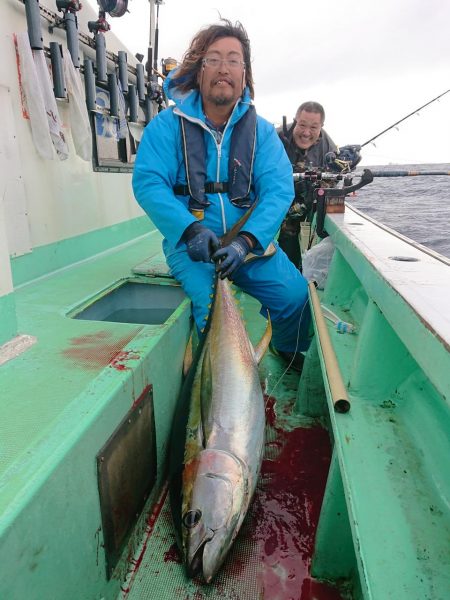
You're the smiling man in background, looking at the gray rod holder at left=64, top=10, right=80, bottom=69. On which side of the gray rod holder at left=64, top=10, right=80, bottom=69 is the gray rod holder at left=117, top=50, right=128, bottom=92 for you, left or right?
right

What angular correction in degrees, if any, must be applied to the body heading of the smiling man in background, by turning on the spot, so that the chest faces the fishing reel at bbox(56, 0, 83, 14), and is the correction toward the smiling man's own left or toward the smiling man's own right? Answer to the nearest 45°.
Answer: approximately 45° to the smiling man's own right

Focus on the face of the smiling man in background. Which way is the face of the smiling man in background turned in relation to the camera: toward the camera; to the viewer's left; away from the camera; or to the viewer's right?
toward the camera

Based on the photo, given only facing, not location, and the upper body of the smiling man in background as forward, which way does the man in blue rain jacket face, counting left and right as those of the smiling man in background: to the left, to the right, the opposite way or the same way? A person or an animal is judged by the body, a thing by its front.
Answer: the same way

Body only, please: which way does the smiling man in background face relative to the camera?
toward the camera

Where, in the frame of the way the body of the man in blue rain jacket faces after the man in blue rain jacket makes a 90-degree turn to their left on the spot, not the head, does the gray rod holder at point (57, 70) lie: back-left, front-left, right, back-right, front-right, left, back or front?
back-left

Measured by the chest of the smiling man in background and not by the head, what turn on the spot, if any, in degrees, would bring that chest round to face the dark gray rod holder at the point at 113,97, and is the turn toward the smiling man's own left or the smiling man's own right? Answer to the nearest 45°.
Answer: approximately 90° to the smiling man's own right

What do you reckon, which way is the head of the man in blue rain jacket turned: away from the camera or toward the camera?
toward the camera

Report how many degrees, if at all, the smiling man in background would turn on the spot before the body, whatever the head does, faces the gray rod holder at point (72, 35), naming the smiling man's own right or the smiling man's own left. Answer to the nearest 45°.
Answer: approximately 45° to the smiling man's own right

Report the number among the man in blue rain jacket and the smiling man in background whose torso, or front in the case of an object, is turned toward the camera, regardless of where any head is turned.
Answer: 2

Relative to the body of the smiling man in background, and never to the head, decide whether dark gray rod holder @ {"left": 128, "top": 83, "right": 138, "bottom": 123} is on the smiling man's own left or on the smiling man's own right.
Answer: on the smiling man's own right

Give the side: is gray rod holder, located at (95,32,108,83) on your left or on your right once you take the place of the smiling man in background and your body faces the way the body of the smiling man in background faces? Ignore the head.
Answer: on your right

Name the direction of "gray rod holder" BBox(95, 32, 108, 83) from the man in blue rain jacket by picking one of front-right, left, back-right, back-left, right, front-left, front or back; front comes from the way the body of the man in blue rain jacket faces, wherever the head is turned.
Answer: back-right

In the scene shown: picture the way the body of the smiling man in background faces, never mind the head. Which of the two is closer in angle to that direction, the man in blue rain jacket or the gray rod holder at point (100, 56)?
the man in blue rain jacket

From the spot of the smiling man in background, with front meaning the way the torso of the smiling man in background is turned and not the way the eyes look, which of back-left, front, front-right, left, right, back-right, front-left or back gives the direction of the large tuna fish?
front

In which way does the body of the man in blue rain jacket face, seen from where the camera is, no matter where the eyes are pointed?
toward the camera
